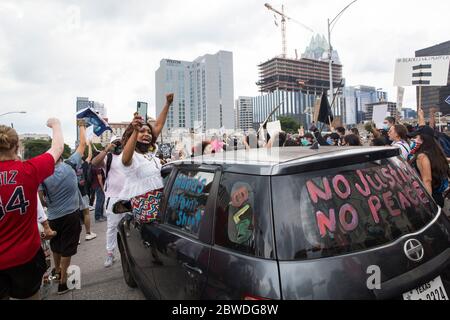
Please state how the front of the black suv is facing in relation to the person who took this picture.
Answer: facing away from the viewer and to the left of the viewer

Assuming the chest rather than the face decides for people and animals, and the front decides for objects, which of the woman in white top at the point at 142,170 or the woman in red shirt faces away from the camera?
the woman in red shirt

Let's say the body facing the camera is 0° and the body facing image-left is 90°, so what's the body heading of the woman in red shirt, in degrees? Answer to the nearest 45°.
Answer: approximately 180°

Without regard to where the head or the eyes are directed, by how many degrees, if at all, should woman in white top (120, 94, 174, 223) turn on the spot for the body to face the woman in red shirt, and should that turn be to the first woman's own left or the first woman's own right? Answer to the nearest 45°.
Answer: approximately 90° to the first woman's own right

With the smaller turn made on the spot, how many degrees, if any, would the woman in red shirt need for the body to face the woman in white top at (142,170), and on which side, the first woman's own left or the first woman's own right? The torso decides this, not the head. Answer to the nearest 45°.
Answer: approximately 45° to the first woman's own right

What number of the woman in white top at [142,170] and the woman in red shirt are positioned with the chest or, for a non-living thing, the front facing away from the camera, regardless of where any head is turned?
1

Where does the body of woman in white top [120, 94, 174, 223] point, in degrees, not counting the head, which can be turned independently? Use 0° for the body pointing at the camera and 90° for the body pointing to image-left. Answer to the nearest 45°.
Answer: approximately 315°
